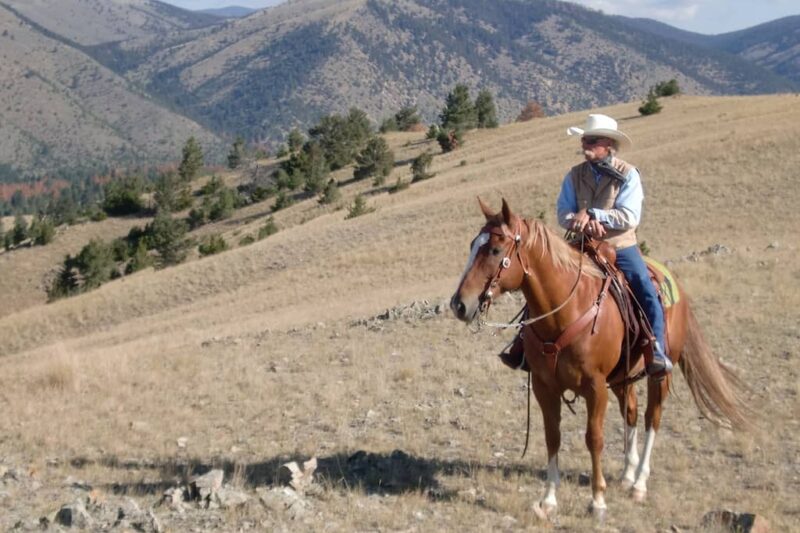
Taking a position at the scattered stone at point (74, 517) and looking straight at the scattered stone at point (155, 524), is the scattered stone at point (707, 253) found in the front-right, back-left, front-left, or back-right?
front-left

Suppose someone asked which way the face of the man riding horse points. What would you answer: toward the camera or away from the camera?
toward the camera

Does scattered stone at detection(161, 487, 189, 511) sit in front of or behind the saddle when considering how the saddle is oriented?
in front

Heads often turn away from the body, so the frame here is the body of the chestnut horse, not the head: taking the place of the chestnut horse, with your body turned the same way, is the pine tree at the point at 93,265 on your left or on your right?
on your right

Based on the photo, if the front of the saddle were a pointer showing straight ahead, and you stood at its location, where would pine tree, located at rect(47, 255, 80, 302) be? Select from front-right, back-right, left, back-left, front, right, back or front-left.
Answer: right

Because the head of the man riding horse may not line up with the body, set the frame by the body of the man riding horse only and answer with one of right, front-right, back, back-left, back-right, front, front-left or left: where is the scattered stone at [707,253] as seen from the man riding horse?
back-right

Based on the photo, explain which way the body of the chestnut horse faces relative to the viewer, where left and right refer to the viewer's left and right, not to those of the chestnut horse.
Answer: facing the viewer and to the left of the viewer

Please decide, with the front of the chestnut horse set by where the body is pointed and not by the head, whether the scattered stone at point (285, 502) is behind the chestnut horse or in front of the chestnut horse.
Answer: in front

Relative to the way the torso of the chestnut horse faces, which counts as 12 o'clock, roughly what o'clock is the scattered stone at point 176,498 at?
The scattered stone is roughly at 1 o'clock from the chestnut horse.

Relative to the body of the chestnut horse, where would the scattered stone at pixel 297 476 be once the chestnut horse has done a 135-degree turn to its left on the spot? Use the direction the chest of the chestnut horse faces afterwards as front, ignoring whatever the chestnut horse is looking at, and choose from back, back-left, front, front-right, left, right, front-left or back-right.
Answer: back

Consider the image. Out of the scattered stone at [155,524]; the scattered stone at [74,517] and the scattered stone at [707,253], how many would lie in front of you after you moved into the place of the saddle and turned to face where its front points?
2

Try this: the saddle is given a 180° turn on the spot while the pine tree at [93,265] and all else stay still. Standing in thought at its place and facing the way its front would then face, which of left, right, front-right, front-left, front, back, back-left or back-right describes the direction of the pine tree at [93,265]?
left
